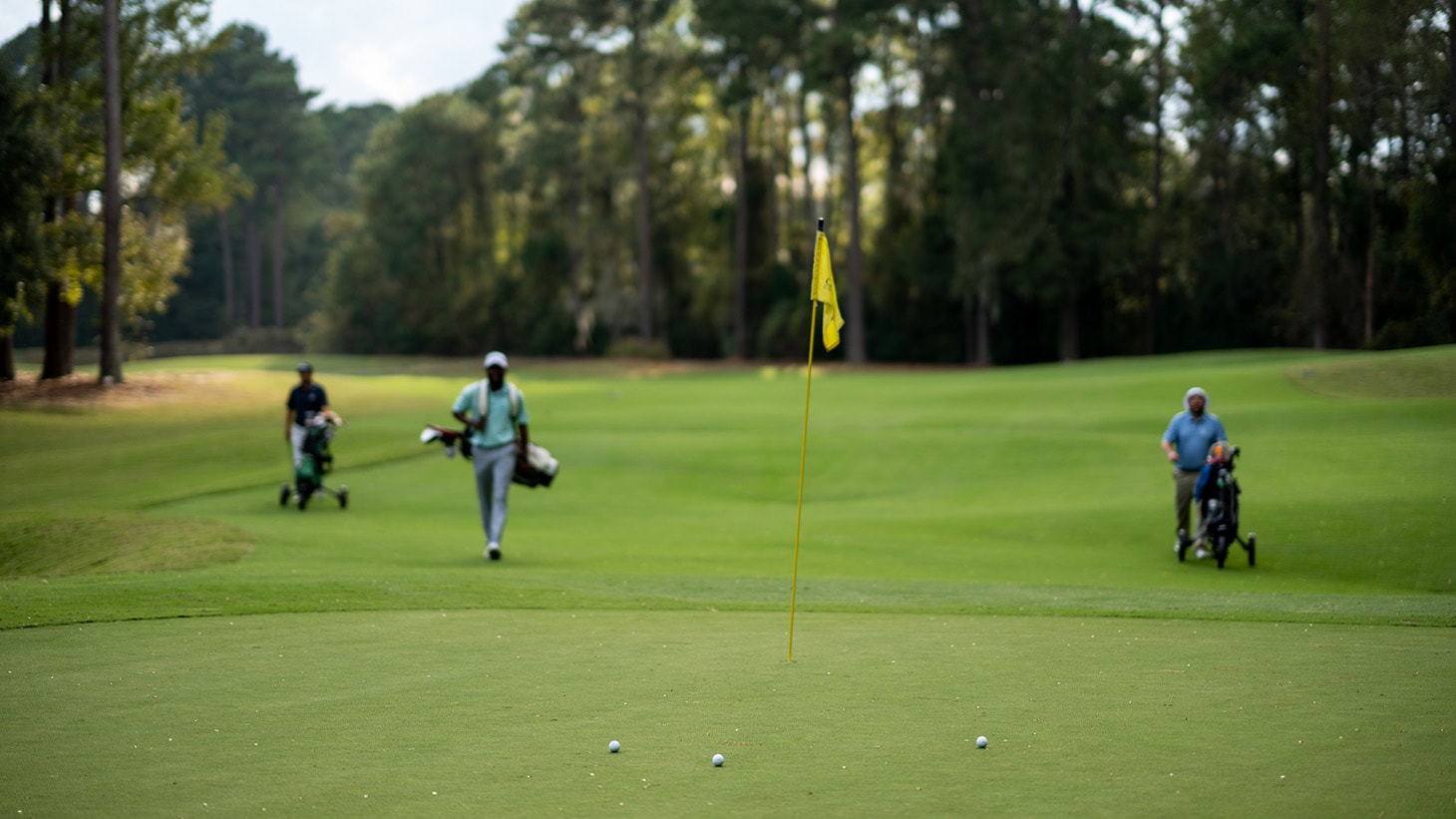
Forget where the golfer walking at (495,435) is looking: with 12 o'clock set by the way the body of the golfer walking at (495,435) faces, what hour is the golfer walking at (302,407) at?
the golfer walking at (302,407) is roughly at 5 o'clock from the golfer walking at (495,435).

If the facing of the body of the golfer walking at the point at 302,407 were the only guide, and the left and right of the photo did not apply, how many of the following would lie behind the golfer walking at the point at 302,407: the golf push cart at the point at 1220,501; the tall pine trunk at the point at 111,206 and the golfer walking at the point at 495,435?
1

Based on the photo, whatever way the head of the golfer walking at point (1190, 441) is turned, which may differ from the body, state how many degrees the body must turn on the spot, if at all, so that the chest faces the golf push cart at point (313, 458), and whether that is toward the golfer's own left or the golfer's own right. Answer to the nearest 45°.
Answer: approximately 90° to the golfer's own right

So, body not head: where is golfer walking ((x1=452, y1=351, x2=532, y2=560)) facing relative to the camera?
toward the camera

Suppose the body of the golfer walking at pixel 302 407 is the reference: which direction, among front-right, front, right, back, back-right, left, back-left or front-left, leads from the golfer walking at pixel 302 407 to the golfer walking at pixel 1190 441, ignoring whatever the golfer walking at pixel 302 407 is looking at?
front-left

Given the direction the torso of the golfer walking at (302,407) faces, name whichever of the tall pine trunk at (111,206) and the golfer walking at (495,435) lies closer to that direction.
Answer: the golfer walking

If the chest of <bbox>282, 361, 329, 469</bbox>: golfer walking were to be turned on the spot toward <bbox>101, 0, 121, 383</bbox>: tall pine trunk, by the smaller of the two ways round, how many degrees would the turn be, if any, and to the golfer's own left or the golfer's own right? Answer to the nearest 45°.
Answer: approximately 180°

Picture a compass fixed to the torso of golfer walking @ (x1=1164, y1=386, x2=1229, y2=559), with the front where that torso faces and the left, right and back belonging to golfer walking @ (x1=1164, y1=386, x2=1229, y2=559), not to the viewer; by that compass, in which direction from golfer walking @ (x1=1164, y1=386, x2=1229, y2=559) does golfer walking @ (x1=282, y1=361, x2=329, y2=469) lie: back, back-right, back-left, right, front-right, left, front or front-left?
right

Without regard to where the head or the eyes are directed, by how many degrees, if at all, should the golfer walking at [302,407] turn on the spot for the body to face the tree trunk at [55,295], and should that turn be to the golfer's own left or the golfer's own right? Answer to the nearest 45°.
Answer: approximately 180°

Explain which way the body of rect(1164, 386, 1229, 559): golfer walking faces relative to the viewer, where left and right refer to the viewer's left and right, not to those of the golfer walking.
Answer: facing the viewer

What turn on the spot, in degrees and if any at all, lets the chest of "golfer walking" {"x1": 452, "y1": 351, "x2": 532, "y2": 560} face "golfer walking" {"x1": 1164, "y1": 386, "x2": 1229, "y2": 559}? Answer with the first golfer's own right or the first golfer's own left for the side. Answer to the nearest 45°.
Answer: approximately 90° to the first golfer's own left
